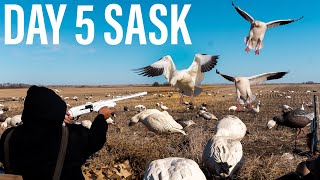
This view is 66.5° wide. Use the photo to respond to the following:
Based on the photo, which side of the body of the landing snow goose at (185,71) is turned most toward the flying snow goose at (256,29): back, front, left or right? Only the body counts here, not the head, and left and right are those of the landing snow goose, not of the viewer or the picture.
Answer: left

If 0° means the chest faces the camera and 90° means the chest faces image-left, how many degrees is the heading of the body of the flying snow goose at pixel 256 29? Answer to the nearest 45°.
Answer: approximately 0°

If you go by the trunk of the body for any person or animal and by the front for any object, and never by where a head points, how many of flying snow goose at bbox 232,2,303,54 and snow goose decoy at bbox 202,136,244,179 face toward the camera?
1

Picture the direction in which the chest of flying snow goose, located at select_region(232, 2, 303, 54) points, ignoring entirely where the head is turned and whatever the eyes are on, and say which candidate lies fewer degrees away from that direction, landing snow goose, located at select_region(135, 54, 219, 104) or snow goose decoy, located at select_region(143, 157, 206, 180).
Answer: the snow goose decoy

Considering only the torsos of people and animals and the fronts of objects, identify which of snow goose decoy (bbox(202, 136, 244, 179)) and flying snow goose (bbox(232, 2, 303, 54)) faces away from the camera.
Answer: the snow goose decoy

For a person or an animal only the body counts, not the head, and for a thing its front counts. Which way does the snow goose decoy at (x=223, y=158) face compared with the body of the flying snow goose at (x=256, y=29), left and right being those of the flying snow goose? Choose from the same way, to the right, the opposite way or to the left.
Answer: the opposite way

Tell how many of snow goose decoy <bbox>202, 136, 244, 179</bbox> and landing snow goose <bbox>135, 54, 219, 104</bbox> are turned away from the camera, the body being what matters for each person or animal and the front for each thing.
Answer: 1

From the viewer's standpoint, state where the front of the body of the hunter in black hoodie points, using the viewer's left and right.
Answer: facing away from the viewer and to the right of the viewer

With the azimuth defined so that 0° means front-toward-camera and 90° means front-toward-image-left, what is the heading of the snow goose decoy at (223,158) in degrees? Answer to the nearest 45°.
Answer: approximately 180°
